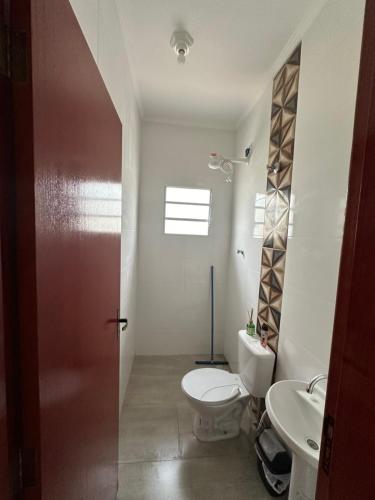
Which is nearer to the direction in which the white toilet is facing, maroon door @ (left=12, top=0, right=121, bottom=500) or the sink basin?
the maroon door

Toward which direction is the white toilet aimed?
to the viewer's left

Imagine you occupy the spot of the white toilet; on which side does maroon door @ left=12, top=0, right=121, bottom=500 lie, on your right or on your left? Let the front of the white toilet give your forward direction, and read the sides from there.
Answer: on your left

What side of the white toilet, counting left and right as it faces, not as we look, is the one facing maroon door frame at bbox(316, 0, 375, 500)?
left
